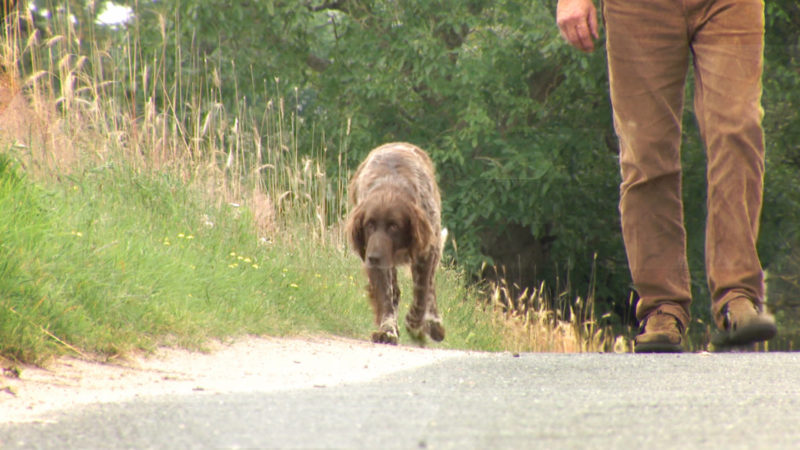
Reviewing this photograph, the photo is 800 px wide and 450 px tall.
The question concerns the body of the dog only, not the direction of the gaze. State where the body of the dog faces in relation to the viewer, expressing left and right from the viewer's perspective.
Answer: facing the viewer
